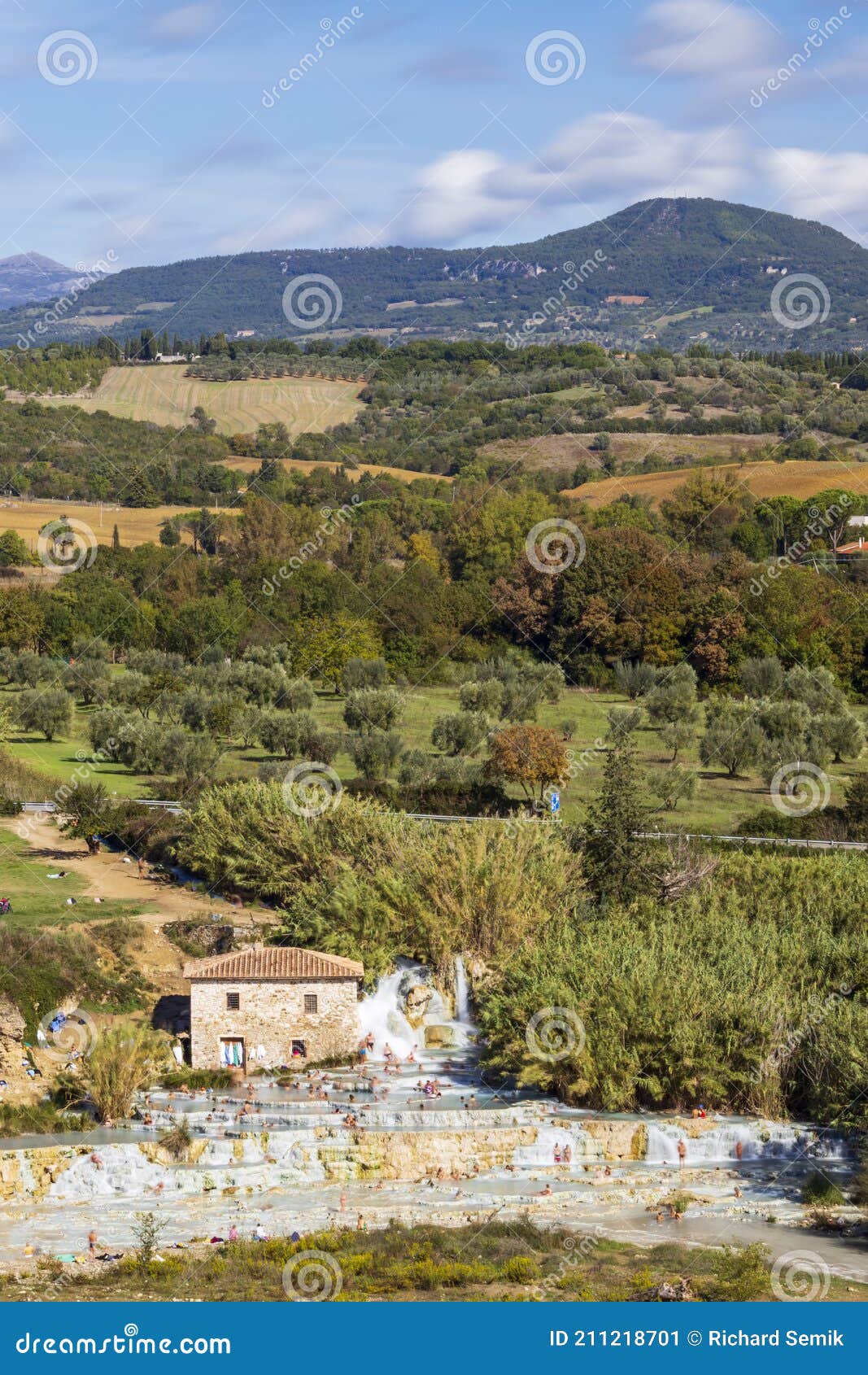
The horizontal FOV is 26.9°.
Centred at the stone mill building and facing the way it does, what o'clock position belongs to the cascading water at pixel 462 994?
The cascading water is roughly at 8 o'clock from the stone mill building.

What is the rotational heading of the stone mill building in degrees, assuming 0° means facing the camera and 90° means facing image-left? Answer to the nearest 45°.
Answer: approximately 0°

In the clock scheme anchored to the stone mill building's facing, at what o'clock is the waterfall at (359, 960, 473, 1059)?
The waterfall is roughly at 8 o'clock from the stone mill building.

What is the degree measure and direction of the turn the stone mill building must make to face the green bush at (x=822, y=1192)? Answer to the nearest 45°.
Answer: approximately 45° to its left

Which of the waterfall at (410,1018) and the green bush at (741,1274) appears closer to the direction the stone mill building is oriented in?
the green bush

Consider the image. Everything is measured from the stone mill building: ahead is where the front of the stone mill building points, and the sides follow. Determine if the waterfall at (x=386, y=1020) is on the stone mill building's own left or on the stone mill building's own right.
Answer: on the stone mill building's own left

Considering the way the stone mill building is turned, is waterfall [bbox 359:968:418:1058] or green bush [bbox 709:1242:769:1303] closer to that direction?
the green bush

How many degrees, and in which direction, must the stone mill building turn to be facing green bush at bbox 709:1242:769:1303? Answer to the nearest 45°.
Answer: approximately 45° to its left

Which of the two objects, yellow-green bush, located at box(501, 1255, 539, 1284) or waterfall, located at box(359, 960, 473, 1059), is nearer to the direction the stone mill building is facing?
the yellow-green bush
